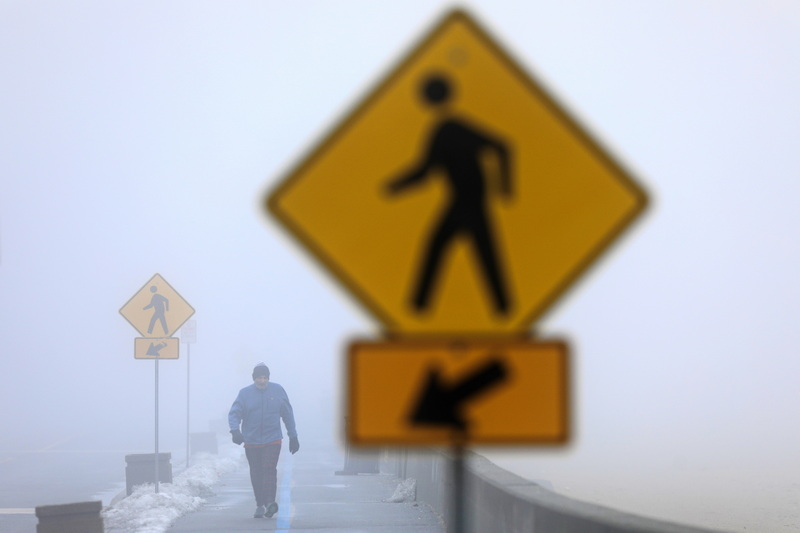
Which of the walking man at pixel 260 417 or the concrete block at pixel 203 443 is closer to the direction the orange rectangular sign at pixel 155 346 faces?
the walking man

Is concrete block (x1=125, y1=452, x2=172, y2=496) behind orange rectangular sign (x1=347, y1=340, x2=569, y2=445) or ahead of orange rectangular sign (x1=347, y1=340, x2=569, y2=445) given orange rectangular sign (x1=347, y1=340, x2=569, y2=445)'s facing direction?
behind

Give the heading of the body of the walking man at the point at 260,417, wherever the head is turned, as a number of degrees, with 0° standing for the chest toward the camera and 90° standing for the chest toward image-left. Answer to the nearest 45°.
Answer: approximately 0°

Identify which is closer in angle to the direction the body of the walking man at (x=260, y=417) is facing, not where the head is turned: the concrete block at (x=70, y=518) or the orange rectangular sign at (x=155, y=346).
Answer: the concrete block

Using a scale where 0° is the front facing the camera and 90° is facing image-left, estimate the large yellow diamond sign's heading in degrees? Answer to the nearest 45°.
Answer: approximately 0°

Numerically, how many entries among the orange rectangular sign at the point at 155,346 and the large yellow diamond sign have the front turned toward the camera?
2
